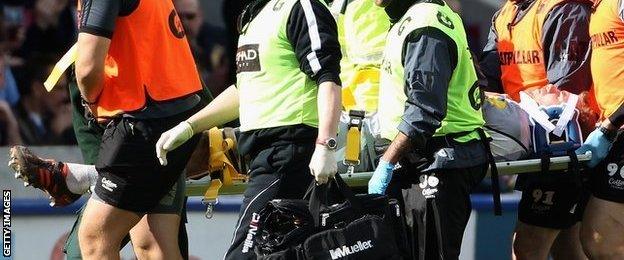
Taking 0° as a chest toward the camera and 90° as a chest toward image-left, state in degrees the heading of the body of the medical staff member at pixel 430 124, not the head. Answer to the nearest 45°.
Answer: approximately 90°

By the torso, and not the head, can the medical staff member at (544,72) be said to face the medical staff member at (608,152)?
no

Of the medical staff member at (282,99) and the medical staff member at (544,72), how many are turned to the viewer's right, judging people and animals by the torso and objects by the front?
0

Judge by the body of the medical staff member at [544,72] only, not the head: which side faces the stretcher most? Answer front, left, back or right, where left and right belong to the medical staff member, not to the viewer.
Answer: front

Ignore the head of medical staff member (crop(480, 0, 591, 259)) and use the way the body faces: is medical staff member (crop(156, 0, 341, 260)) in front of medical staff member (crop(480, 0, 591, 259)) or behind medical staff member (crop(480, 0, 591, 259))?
in front

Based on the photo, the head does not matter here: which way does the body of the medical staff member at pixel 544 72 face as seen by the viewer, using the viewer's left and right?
facing the viewer and to the left of the viewer

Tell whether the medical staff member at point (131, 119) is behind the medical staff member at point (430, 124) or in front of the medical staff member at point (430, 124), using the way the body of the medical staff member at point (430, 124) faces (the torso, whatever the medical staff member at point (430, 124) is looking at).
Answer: in front
